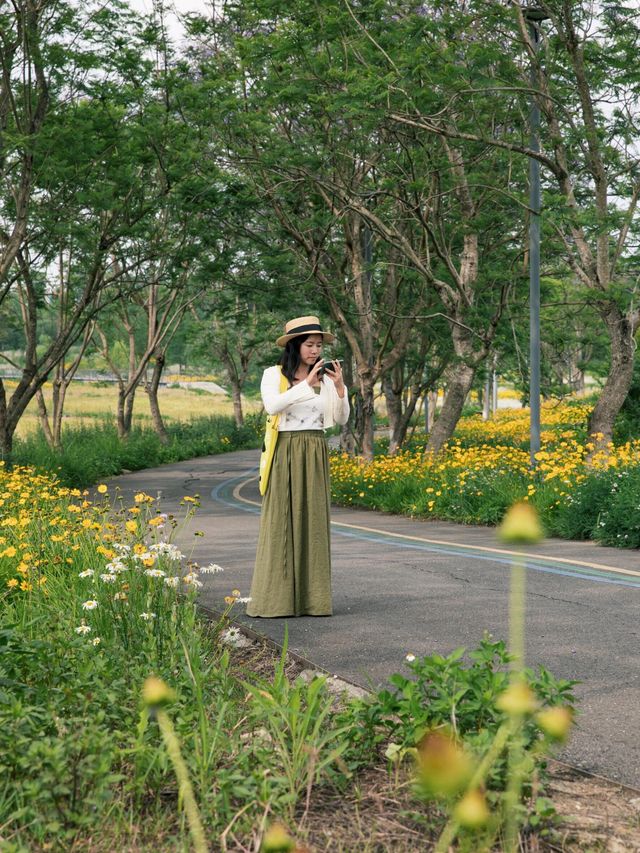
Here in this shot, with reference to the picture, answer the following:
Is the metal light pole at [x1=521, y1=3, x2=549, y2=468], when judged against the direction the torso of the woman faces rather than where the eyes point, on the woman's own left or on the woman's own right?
on the woman's own left

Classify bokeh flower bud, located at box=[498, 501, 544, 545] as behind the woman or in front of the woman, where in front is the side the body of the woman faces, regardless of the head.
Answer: in front

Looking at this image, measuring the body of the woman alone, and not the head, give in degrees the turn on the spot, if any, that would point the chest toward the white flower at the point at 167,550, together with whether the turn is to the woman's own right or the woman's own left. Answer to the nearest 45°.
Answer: approximately 90° to the woman's own right

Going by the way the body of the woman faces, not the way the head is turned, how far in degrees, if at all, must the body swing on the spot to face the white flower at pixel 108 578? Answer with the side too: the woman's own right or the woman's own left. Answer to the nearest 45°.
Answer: approximately 90° to the woman's own right

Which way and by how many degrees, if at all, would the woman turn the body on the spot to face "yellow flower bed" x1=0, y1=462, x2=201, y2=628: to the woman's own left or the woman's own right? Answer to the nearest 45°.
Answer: approximately 90° to the woman's own right

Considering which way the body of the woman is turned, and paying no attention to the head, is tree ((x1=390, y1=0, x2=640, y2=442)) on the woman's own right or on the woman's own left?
on the woman's own left

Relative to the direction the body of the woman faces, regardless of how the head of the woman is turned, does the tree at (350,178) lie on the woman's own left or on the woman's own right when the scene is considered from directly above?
on the woman's own left

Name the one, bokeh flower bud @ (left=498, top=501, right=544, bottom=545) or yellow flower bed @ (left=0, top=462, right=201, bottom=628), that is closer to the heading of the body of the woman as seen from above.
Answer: the bokeh flower bud

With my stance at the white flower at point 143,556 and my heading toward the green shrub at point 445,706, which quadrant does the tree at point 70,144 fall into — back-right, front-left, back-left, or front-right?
back-left
